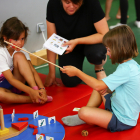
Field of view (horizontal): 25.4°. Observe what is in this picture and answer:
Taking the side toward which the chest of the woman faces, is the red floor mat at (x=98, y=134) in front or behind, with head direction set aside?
in front

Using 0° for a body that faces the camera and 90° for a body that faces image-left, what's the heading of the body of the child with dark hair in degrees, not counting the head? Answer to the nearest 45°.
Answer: approximately 315°

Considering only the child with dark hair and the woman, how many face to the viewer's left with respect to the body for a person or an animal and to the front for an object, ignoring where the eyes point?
0

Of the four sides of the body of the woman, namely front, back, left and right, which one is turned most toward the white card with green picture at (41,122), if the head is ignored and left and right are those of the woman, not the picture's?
front

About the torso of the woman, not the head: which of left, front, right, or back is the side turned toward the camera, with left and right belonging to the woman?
front
